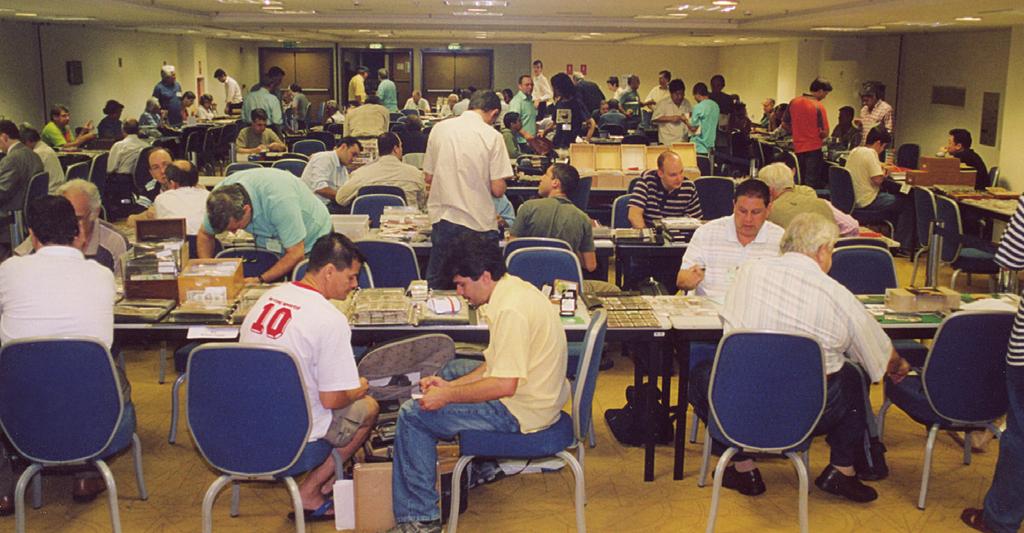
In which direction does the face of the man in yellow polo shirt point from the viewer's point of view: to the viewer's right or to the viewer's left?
to the viewer's left

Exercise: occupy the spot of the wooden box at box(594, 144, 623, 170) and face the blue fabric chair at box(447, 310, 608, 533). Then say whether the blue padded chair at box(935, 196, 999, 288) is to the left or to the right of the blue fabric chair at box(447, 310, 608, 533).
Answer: left

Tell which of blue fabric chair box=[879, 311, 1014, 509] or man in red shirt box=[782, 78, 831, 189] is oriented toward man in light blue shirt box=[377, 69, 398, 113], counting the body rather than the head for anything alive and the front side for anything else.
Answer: the blue fabric chair

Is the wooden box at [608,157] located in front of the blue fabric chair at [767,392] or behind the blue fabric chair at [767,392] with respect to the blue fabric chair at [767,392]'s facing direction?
in front

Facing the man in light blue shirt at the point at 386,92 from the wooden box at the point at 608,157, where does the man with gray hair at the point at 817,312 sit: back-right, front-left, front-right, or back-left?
back-left

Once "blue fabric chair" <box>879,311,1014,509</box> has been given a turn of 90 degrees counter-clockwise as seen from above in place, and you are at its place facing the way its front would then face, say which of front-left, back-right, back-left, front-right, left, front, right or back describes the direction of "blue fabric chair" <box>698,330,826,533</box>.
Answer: front

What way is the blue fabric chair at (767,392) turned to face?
away from the camera
